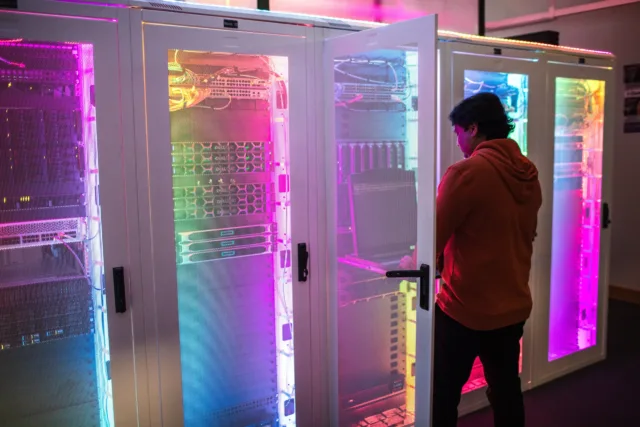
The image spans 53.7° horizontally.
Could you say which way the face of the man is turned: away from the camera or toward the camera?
away from the camera

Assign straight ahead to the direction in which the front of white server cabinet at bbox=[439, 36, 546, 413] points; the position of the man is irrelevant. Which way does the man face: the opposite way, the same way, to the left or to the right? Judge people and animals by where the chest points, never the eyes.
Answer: the opposite way

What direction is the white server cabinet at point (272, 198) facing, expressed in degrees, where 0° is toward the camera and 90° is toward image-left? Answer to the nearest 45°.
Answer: approximately 315°

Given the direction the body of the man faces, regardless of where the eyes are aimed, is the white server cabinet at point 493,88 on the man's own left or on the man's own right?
on the man's own right

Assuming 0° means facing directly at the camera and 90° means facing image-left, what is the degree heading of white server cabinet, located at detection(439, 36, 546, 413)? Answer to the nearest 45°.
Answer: approximately 315°

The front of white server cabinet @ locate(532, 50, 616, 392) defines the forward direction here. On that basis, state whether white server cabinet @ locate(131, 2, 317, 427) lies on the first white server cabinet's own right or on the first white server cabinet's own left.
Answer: on the first white server cabinet's own right

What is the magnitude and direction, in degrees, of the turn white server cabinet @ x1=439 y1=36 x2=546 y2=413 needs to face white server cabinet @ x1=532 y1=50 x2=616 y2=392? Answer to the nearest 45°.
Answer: approximately 90° to its left
